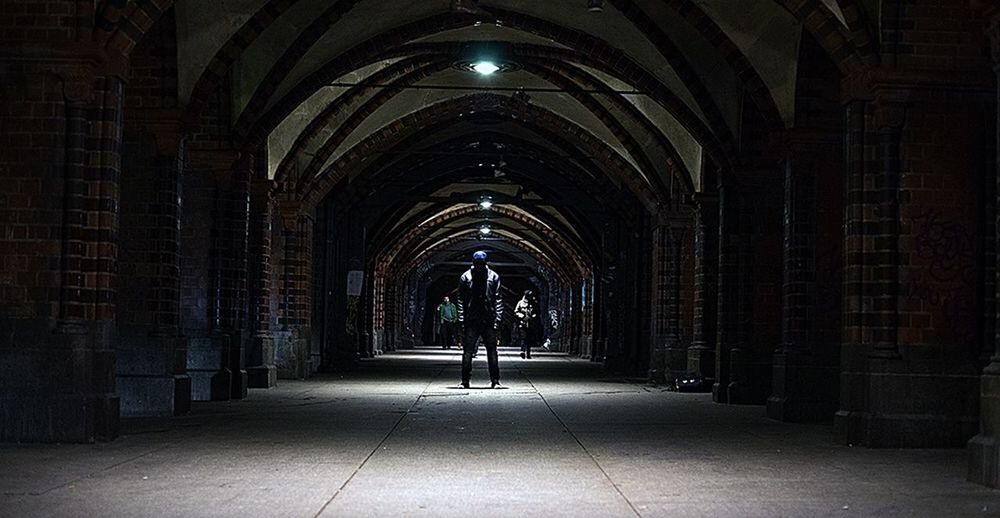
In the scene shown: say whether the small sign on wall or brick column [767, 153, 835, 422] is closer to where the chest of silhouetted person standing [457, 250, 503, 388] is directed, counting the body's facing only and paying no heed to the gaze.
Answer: the brick column

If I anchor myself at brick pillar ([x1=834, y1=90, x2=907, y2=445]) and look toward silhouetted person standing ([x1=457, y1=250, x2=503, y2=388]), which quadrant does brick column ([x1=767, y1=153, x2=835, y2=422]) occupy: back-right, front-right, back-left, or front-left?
front-right

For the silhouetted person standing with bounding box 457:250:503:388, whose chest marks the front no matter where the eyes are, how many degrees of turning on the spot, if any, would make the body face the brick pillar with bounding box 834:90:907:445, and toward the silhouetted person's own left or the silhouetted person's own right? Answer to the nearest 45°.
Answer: approximately 45° to the silhouetted person's own left

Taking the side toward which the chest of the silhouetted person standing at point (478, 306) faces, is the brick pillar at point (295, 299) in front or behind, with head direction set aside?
behind

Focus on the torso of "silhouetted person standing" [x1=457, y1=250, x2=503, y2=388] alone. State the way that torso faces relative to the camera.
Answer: toward the camera

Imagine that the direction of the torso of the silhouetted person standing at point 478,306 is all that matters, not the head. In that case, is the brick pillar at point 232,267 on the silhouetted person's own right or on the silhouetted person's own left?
on the silhouetted person's own right

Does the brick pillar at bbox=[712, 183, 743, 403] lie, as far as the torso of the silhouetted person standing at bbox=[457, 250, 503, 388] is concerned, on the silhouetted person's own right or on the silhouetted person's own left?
on the silhouetted person's own left

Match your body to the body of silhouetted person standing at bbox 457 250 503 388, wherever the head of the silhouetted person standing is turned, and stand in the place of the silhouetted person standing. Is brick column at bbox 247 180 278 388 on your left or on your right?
on your right

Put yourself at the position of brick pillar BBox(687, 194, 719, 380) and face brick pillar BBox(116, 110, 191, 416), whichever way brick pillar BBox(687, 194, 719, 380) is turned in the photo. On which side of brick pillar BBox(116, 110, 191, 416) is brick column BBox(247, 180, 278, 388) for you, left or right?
right

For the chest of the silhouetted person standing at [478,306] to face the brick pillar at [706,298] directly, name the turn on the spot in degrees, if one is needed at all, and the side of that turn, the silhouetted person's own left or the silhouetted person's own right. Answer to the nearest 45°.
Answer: approximately 135° to the silhouetted person's own left

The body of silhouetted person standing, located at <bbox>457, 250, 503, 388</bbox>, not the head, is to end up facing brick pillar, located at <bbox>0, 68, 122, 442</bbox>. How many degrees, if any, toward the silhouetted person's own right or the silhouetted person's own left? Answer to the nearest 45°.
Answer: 0° — they already face it

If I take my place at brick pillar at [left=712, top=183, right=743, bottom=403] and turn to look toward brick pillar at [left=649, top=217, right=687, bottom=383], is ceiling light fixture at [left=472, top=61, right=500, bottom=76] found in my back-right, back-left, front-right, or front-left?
front-left
